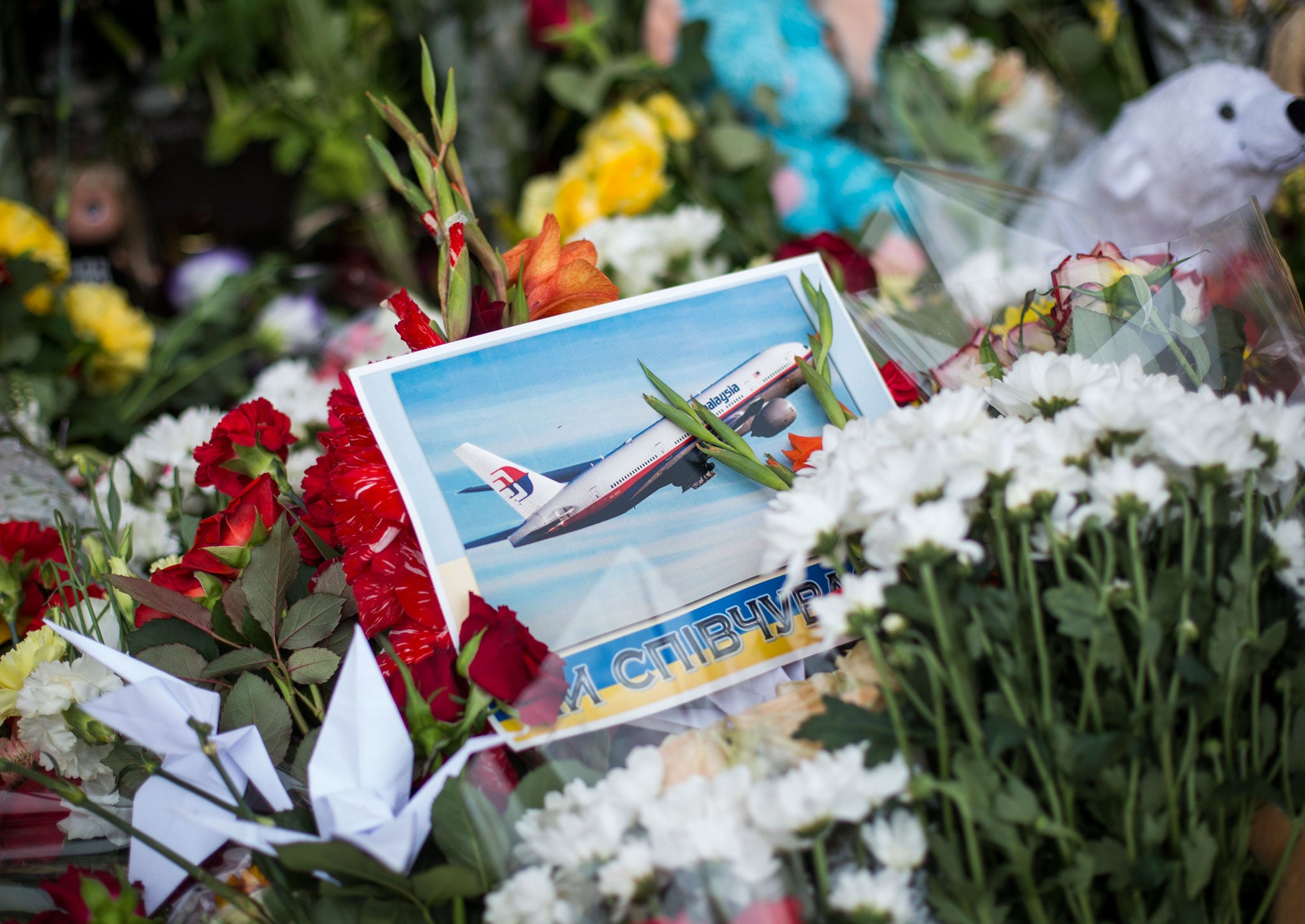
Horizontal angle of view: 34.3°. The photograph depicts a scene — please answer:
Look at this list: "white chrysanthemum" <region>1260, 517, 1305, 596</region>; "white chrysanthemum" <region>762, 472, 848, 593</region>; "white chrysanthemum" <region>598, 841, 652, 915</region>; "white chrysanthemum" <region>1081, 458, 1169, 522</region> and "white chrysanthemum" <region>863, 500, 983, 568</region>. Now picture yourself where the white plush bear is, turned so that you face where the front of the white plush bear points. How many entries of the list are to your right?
5

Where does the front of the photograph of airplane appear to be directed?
toward the camera

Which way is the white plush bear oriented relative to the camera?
to the viewer's right

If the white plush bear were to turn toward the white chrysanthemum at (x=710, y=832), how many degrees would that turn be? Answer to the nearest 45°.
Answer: approximately 90° to its right

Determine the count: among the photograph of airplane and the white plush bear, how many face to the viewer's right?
1
